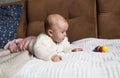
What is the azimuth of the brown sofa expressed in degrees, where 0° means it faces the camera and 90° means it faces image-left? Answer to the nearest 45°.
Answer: approximately 0°
